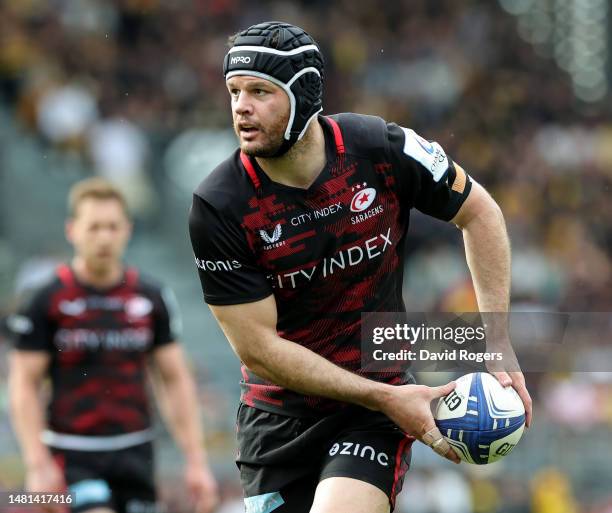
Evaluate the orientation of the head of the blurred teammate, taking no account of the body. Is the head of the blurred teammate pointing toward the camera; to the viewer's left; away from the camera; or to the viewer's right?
toward the camera

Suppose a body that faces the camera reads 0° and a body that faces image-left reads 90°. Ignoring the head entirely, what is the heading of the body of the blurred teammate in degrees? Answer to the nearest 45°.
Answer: approximately 0°

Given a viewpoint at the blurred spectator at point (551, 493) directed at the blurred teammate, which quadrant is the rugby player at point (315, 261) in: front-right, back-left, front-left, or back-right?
front-left

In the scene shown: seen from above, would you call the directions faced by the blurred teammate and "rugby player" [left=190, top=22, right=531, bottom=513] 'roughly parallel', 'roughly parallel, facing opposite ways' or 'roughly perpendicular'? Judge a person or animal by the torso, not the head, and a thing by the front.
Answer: roughly parallel

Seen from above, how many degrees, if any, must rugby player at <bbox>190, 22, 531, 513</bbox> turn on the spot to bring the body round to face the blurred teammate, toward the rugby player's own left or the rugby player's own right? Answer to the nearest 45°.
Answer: approximately 135° to the rugby player's own right

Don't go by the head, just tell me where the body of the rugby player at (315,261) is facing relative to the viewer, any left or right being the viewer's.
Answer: facing the viewer

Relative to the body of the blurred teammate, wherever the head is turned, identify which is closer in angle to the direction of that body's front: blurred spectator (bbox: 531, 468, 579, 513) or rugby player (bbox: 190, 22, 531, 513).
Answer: the rugby player

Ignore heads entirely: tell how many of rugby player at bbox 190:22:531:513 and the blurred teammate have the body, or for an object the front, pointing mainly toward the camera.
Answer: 2

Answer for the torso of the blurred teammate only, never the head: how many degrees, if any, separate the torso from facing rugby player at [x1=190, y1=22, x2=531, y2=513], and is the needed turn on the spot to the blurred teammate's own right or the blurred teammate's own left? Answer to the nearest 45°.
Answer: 0° — they already face them

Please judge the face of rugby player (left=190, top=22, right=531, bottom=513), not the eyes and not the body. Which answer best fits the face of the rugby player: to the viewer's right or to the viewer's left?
to the viewer's left

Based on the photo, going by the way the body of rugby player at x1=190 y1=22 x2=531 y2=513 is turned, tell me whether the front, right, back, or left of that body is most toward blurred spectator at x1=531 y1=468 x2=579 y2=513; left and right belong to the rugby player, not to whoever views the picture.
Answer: back
